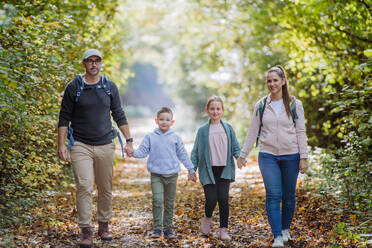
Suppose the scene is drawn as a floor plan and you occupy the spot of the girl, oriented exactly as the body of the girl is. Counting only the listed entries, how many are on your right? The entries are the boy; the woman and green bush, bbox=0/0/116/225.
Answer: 2

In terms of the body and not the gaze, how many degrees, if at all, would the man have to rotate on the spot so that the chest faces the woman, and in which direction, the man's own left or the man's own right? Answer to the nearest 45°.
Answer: approximately 90° to the man's own left

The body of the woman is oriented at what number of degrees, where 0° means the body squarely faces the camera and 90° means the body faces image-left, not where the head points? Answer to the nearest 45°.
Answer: approximately 0°

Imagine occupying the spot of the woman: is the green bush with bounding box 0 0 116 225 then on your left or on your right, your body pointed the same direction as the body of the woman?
on your right

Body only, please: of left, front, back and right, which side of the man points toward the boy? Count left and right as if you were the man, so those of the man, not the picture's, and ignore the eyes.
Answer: left

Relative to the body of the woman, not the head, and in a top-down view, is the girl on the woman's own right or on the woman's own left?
on the woman's own right

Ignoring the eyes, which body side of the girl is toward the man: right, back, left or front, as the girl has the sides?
right

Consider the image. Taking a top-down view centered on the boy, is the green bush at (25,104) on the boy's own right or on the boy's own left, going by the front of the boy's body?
on the boy's own right

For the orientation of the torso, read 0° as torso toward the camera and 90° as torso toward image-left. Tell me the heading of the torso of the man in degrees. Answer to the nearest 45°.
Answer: approximately 0°
